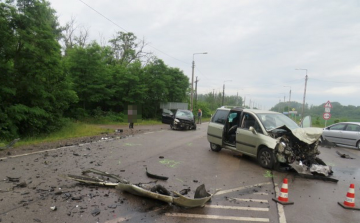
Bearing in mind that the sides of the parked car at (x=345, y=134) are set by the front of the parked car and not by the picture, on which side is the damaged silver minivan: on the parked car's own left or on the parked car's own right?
on the parked car's own left

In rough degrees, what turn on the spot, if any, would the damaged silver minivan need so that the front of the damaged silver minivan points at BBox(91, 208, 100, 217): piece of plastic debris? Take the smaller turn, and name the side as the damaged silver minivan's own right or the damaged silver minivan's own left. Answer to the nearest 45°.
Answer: approximately 90° to the damaged silver minivan's own right

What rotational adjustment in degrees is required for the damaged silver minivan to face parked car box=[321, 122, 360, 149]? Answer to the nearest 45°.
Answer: approximately 90° to its left

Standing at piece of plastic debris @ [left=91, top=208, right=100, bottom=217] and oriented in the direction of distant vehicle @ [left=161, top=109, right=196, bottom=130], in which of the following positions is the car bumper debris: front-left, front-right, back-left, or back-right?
front-right

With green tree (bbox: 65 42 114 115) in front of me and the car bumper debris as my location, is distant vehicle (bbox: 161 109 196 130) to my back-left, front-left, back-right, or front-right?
front-right

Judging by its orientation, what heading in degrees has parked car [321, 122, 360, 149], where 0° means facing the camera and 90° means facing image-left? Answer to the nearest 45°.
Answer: approximately 135°

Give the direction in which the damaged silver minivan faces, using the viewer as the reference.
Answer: facing the viewer and to the right of the viewer

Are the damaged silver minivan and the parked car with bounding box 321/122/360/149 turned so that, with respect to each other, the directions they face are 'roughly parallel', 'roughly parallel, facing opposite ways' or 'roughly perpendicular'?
roughly parallel, facing opposite ways
